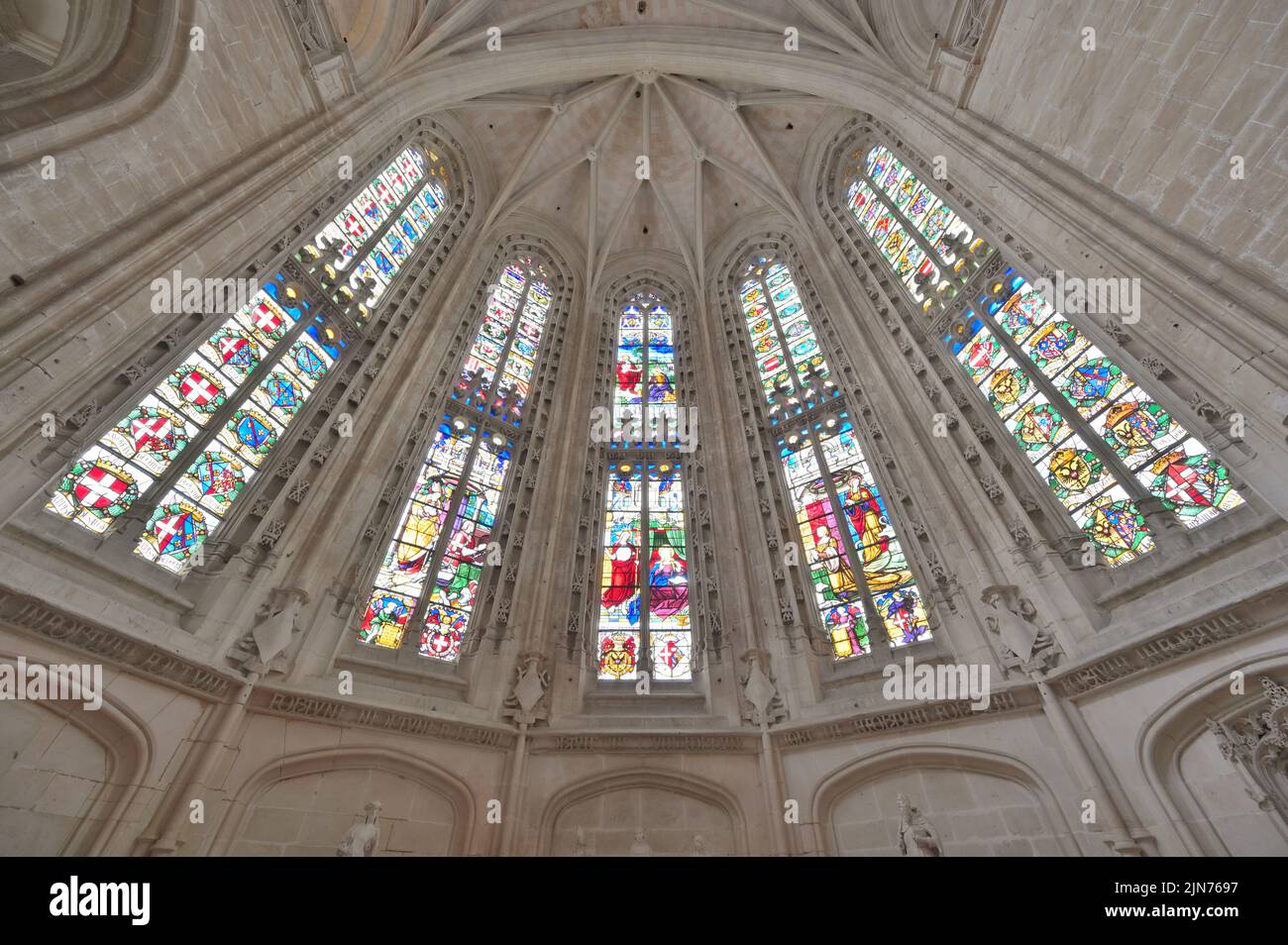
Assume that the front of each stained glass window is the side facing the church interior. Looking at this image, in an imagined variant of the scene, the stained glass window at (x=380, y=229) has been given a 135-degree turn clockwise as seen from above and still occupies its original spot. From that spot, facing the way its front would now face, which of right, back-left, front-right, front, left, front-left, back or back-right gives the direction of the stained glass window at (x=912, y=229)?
back-left

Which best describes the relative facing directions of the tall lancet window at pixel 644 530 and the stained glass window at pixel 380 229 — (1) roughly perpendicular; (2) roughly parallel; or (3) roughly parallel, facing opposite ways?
roughly perpendicular

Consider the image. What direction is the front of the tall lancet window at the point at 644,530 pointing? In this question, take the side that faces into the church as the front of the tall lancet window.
toward the camera

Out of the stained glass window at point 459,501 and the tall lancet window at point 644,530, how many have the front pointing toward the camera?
2

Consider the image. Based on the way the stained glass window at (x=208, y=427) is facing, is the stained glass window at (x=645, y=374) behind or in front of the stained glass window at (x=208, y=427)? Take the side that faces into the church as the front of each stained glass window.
in front

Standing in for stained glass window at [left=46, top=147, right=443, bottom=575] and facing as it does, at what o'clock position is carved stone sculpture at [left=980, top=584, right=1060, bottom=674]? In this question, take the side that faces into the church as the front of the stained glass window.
The carved stone sculpture is roughly at 12 o'clock from the stained glass window.

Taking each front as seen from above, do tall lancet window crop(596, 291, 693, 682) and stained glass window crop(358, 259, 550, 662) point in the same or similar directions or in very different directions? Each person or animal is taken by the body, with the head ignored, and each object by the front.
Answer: same or similar directions

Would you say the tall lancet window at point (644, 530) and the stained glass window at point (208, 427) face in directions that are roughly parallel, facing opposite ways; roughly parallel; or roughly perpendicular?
roughly perpendicular

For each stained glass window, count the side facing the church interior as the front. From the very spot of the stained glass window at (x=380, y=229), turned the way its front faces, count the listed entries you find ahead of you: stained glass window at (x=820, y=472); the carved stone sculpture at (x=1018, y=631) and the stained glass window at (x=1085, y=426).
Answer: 3

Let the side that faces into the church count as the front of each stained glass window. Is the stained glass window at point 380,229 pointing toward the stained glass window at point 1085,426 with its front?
yes

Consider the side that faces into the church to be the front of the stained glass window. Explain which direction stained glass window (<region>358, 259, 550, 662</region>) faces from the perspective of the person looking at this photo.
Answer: facing the viewer

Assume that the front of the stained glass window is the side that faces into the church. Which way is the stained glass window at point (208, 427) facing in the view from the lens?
facing the viewer and to the right of the viewer

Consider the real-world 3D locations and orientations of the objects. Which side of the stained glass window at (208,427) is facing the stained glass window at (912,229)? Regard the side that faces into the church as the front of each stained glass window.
front

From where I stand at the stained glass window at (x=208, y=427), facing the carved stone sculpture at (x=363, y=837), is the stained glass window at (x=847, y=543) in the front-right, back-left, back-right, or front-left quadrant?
front-right

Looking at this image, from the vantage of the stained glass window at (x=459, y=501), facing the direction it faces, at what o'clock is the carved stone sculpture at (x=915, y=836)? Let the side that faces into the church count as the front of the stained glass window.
The carved stone sculpture is roughly at 10 o'clock from the stained glass window.

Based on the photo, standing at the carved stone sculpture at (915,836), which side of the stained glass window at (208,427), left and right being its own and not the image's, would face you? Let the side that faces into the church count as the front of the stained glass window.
front

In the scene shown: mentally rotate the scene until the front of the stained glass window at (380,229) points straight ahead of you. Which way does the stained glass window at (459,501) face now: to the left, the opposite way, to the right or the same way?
to the right
